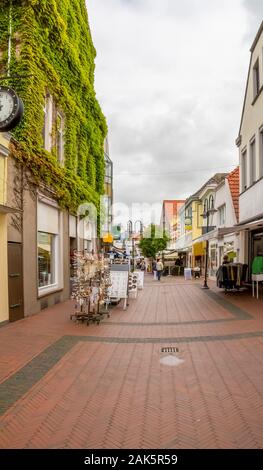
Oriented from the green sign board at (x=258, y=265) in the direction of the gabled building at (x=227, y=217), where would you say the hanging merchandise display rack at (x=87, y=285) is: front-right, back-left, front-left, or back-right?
back-left

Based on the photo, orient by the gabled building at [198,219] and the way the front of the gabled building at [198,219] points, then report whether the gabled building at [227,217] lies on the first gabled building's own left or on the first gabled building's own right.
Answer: on the first gabled building's own left

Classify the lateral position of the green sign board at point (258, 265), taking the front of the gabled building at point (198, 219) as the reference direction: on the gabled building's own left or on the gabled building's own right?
on the gabled building's own left

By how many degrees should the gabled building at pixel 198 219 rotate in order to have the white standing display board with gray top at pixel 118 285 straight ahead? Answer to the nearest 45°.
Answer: approximately 45° to its left

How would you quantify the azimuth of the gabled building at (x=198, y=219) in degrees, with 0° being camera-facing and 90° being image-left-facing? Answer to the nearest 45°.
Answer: approximately 45°
